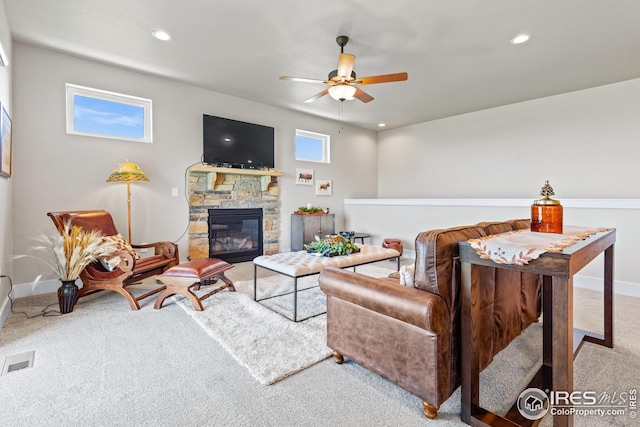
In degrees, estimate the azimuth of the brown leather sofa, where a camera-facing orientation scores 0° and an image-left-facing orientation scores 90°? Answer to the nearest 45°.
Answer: approximately 135°

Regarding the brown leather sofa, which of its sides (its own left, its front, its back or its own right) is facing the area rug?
front

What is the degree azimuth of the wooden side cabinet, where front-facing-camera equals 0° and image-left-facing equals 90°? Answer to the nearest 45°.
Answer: approximately 315°

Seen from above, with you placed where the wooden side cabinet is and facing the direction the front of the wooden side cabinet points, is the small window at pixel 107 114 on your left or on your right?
on your right

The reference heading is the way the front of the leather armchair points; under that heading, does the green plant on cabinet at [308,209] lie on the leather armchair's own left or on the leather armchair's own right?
on the leather armchair's own left

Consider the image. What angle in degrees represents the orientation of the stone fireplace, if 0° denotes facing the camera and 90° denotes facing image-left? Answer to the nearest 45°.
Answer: approximately 315°

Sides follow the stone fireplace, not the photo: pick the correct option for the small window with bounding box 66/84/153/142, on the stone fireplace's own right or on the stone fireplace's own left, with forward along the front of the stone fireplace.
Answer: on the stone fireplace's own right

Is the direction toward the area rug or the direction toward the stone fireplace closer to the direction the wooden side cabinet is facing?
the area rug

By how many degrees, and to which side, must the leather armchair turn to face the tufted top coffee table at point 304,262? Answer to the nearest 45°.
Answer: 0° — it already faces it

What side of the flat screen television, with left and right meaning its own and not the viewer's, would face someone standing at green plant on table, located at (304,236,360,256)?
front

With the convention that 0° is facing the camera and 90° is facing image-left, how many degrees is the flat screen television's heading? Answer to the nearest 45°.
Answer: approximately 315°
